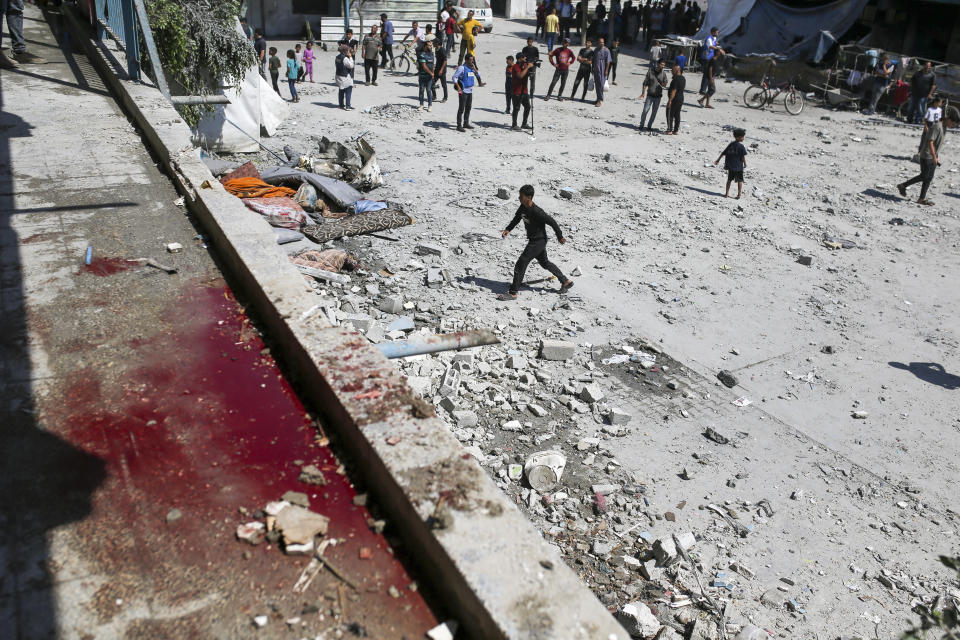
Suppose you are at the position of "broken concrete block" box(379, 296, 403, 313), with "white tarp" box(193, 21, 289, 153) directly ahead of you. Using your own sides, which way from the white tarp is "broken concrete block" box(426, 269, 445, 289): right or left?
right

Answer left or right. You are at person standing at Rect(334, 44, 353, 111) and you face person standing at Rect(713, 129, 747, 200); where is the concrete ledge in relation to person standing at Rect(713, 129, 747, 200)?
right
